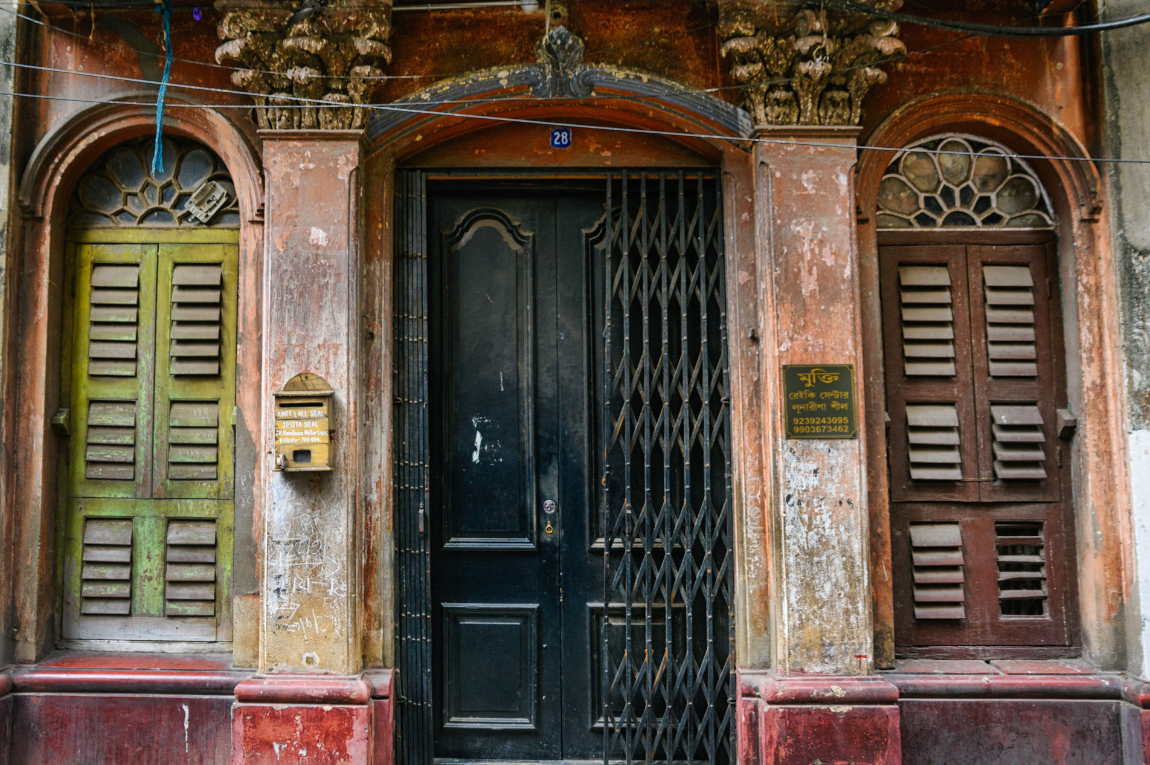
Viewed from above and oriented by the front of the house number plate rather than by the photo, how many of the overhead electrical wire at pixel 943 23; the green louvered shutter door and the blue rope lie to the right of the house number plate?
2

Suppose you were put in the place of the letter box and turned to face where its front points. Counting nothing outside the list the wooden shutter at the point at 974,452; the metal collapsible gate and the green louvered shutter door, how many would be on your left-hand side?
2

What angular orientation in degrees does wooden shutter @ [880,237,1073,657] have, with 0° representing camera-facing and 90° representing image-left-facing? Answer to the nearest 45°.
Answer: approximately 0°

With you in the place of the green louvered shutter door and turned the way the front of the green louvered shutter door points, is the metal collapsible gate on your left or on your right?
on your left

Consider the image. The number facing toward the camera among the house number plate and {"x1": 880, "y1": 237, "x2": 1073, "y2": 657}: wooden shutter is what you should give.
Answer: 2

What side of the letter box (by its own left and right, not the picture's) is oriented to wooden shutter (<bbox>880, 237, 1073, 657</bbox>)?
left

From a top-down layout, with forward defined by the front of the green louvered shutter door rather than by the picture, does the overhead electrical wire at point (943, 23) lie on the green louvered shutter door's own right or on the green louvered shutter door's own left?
on the green louvered shutter door's own left

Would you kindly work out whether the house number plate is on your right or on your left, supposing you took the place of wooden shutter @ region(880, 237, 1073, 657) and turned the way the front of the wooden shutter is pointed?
on your right

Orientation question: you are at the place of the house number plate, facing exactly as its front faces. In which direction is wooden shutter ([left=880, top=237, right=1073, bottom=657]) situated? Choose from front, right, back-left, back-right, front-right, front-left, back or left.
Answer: left

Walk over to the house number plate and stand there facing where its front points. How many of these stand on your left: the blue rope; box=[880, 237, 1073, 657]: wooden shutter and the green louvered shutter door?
1
